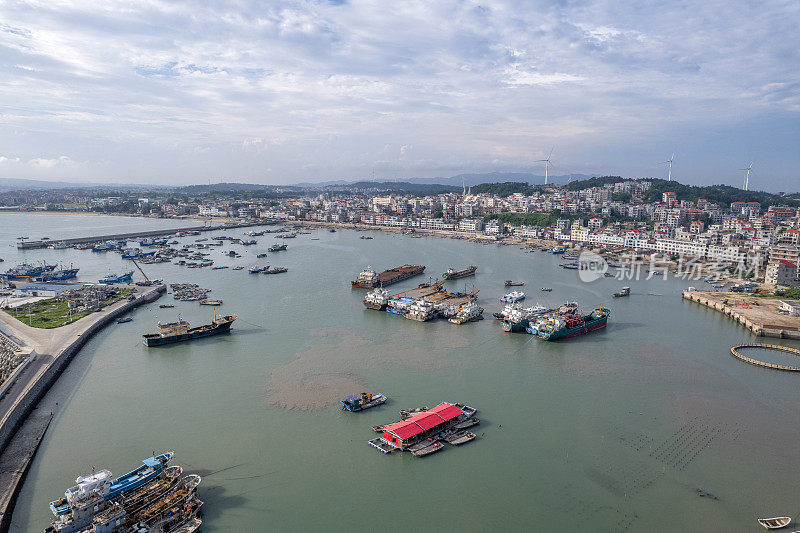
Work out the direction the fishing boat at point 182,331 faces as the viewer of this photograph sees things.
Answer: facing away from the viewer and to the right of the viewer

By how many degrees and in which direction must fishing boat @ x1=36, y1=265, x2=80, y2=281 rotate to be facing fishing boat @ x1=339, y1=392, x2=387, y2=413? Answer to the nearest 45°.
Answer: approximately 90° to its right

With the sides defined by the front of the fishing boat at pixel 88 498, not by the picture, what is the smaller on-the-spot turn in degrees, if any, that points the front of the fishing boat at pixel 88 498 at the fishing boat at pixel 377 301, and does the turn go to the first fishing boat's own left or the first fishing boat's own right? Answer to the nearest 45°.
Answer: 0° — it already faces it

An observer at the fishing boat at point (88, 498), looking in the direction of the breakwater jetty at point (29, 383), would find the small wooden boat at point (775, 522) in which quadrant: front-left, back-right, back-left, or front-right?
back-right

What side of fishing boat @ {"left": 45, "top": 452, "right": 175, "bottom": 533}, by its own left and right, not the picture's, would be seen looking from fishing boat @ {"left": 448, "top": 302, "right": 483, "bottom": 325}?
front

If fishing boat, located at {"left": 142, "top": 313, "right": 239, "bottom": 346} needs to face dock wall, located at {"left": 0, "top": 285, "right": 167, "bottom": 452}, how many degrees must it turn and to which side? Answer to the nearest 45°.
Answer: approximately 180°

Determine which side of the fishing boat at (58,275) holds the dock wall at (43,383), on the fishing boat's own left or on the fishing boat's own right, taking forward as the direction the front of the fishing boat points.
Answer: on the fishing boat's own right

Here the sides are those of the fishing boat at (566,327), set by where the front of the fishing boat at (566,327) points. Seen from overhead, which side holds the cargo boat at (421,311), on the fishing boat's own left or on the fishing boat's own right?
on the fishing boat's own left

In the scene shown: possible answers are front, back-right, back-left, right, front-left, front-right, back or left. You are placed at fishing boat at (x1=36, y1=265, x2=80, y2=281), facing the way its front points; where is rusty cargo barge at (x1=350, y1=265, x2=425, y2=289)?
front-right
